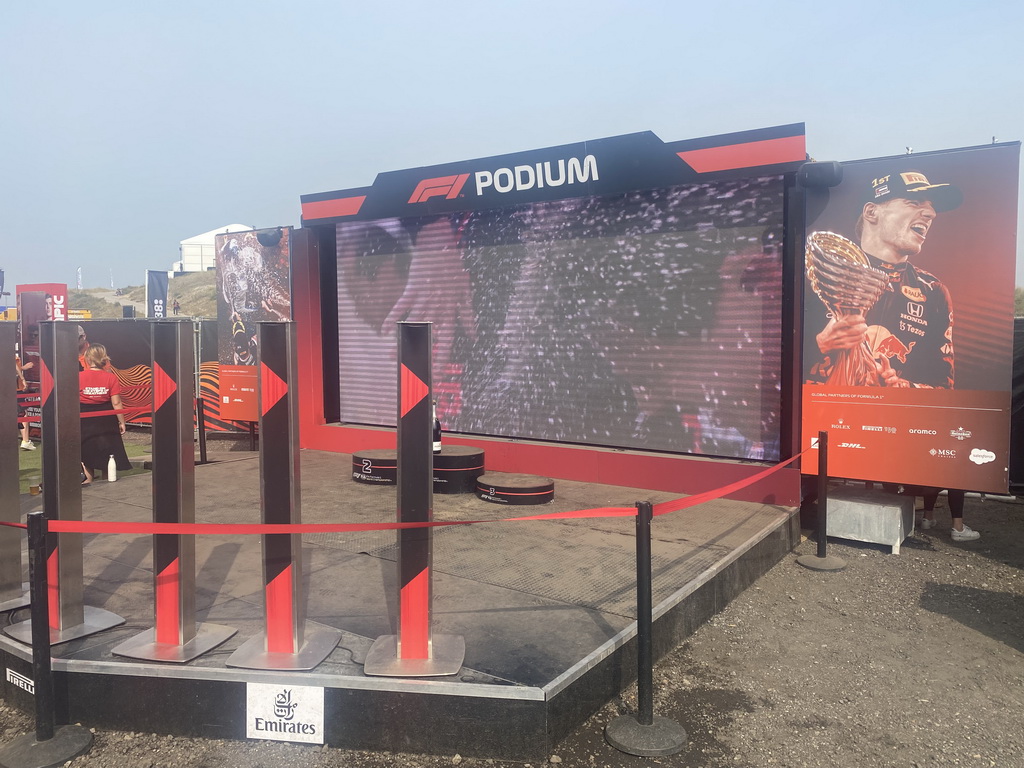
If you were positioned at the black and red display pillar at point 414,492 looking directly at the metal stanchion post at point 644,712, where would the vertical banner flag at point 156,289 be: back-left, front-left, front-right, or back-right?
back-left

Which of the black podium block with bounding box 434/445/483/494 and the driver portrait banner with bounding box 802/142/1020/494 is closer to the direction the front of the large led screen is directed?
the black podium block

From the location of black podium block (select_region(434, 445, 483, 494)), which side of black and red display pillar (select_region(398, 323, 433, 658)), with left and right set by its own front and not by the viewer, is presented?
back

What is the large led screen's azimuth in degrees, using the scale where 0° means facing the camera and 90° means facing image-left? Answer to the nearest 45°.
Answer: approximately 45°
